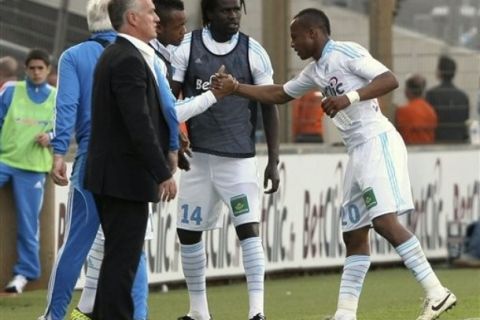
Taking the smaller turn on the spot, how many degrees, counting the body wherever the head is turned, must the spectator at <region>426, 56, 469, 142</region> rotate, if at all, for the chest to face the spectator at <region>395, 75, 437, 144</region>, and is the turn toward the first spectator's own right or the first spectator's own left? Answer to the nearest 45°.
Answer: approximately 90° to the first spectator's own left

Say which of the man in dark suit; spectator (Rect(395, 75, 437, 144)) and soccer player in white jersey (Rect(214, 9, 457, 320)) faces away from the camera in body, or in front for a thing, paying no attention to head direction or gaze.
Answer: the spectator

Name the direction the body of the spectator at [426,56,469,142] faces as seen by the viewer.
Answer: away from the camera

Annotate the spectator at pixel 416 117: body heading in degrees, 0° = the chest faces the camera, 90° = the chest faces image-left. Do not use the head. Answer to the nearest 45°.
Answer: approximately 180°

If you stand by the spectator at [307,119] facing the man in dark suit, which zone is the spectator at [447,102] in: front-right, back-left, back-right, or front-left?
back-left

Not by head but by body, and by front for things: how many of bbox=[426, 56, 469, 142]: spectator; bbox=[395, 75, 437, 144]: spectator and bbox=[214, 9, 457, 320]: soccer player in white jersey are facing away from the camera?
2

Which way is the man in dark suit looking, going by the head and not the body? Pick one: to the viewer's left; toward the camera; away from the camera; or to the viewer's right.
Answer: to the viewer's right

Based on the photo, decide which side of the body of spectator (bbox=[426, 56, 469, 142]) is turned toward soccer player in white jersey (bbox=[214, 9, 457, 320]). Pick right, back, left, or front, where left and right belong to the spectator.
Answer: back

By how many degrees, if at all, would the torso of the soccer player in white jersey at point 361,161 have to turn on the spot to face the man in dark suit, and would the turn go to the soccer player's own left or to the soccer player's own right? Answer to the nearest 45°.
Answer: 0° — they already face them

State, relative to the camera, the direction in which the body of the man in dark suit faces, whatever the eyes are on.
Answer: to the viewer's right

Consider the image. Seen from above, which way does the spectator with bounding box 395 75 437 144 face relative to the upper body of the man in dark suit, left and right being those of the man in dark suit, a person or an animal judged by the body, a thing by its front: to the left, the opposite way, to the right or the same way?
to the left

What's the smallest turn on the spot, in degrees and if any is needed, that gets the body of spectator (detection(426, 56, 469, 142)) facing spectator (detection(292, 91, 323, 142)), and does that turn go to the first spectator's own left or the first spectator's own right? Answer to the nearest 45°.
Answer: approximately 135° to the first spectator's own left
